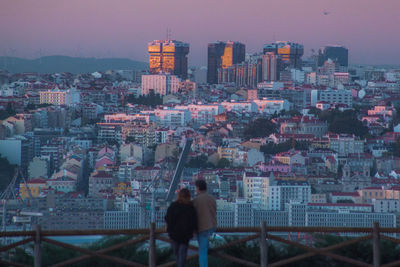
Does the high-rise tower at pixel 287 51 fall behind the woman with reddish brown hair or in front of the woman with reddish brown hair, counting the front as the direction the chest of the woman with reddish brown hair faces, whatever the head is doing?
in front

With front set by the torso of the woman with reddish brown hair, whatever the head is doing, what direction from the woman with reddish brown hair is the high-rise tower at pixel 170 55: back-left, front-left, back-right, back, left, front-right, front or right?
front

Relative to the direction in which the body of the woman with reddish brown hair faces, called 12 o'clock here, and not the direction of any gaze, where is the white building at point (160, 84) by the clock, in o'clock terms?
The white building is roughly at 12 o'clock from the woman with reddish brown hair.

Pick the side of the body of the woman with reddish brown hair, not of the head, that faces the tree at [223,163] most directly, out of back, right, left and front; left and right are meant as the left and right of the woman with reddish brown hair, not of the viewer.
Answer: front

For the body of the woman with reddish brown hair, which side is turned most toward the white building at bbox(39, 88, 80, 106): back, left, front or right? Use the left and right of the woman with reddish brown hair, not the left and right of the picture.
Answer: front

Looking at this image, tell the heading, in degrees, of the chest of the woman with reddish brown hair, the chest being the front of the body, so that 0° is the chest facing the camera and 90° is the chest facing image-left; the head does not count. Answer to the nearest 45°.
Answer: approximately 180°

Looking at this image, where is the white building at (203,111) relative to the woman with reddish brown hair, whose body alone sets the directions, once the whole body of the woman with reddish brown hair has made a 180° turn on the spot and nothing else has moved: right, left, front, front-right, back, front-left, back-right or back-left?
back

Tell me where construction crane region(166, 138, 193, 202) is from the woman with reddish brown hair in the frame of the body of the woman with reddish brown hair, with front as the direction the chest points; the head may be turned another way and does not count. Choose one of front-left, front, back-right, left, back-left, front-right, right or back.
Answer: front

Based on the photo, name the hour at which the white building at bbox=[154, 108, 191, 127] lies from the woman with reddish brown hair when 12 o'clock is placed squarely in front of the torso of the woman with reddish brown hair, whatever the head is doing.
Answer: The white building is roughly at 12 o'clock from the woman with reddish brown hair.

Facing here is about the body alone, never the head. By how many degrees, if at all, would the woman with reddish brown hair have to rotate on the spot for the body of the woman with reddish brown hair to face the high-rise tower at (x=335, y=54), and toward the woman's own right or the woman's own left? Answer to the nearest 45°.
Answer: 0° — they already face it

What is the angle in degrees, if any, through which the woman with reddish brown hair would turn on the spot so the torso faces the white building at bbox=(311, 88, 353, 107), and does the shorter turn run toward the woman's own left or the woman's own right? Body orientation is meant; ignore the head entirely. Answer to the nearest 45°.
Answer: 0° — they already face it

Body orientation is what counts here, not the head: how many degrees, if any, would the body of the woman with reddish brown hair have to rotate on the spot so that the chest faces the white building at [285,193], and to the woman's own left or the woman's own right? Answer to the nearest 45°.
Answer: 0° — they already face it
